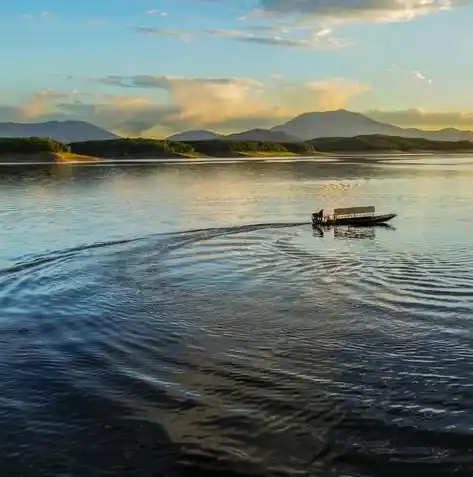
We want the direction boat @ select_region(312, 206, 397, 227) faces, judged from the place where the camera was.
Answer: facing to the right of the viewer
